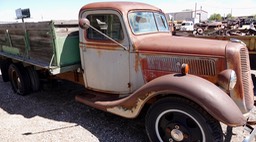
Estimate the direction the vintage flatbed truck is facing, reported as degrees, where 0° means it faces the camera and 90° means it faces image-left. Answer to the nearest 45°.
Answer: approximately 315°
